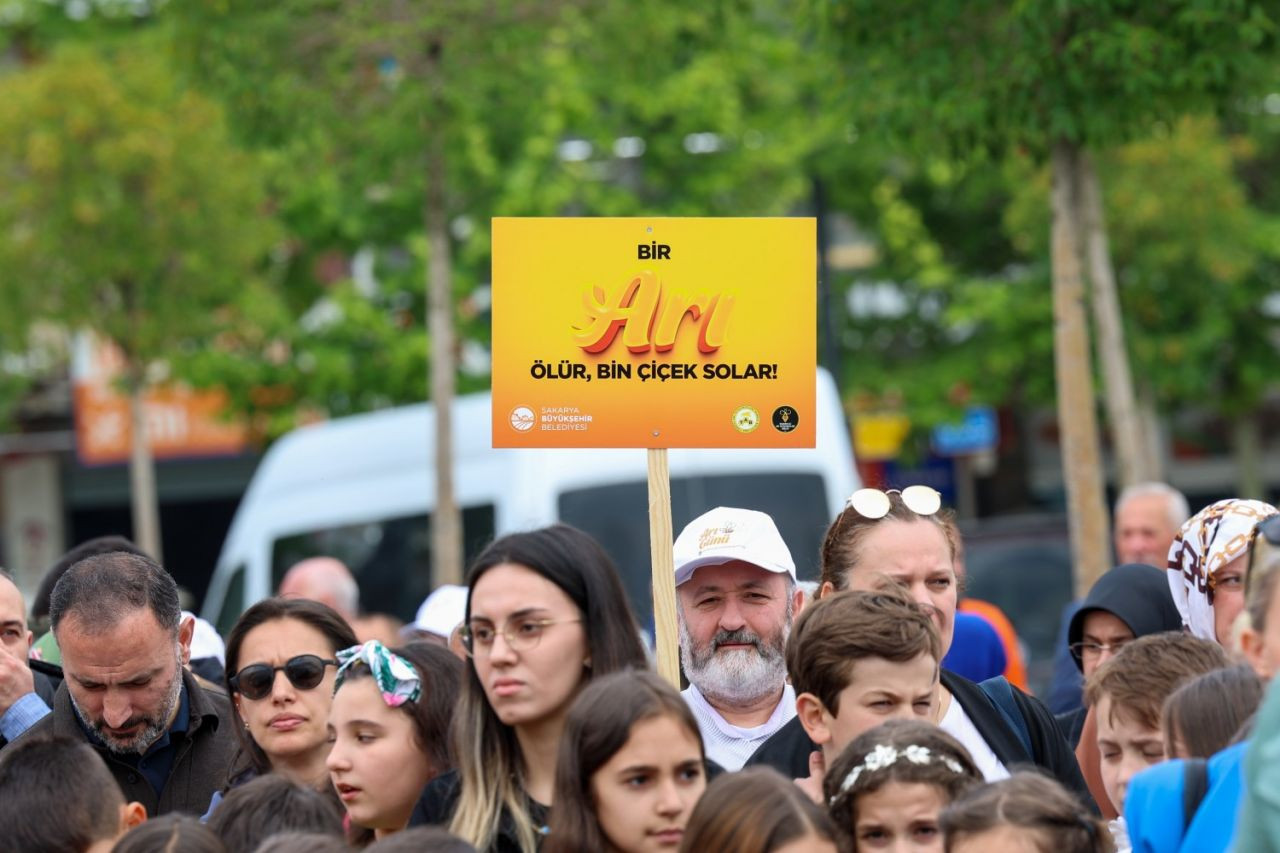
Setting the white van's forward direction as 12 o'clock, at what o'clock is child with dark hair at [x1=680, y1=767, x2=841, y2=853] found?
The child with dark hair is roughly at 9 o'clock from the white van.

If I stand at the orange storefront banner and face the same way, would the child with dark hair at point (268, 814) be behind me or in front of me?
in front

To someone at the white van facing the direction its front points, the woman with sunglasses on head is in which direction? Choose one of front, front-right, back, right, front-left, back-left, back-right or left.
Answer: left

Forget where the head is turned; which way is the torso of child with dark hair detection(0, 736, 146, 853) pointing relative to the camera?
away from the camera

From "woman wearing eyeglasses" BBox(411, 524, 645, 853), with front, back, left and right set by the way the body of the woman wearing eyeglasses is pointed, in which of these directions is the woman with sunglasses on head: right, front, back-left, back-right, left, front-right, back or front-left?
back

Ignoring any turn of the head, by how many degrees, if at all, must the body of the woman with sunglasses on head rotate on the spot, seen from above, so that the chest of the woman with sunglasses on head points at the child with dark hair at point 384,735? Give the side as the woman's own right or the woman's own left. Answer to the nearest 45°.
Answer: approximately 90° to the woman's own right

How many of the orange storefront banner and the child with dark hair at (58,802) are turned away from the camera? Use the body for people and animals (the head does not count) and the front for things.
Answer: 1

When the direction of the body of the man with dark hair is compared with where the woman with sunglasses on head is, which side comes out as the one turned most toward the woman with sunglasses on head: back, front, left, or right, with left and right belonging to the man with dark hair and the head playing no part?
left

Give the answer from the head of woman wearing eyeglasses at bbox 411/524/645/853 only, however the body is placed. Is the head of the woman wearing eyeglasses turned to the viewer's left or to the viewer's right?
to the viewer's left

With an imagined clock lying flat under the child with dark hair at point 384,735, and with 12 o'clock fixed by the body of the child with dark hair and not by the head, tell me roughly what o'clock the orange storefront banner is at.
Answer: The orange storefront banner is roughly at 4 o'clock from the child with dark hair.
